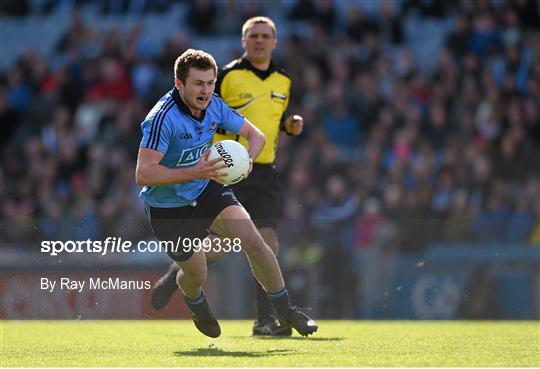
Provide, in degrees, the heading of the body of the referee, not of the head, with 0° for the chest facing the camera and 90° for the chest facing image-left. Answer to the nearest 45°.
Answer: approximately 315°
